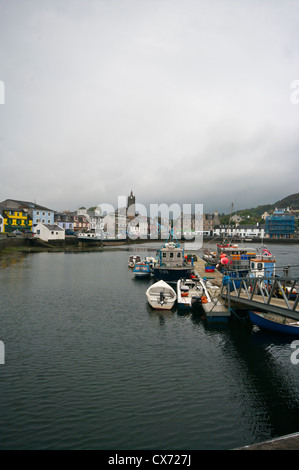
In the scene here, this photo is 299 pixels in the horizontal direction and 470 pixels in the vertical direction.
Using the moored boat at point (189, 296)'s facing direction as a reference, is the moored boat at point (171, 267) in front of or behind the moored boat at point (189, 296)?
in front

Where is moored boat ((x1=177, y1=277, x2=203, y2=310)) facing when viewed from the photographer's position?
facing away from the viewer

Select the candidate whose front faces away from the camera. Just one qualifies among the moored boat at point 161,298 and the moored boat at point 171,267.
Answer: the moored boat at point 161,298

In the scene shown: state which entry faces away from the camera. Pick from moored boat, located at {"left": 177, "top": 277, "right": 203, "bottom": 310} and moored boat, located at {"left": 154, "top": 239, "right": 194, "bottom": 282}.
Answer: moored boat, located at {"left": 177, "top": 277, "right": 203, "bottom": 310}

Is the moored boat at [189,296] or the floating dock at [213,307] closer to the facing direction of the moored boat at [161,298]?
the moored boat

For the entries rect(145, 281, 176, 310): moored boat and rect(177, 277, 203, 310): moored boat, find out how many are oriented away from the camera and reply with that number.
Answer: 2

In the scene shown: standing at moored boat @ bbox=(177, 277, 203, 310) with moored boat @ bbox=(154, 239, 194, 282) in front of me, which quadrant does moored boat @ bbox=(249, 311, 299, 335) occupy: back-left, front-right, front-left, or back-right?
back-right

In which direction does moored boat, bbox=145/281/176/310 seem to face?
away from the camera

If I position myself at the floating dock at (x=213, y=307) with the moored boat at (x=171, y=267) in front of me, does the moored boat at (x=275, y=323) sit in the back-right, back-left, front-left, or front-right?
back-right

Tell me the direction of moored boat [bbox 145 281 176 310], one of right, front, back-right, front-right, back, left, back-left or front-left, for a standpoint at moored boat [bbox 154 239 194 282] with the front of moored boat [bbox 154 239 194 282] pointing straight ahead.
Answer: front-right
